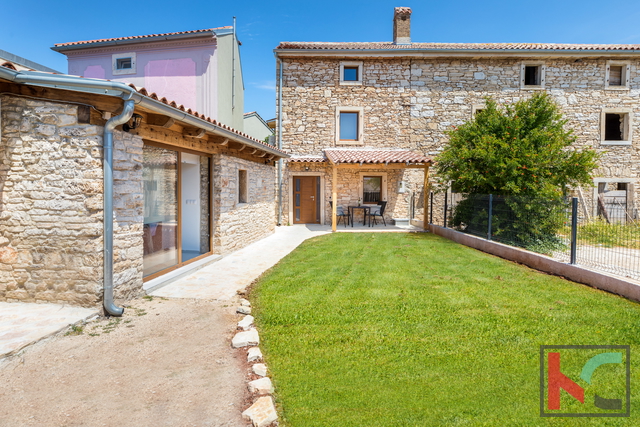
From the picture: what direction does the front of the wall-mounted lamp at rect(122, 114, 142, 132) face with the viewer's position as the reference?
facing the viewer and to the right of the viewer

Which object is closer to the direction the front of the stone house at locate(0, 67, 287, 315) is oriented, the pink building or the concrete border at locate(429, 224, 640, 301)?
the concrete border

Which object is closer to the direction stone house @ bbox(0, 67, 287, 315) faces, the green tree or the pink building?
the green tree

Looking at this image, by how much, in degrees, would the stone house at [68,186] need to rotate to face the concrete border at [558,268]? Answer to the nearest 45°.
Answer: approximately 45° to its left

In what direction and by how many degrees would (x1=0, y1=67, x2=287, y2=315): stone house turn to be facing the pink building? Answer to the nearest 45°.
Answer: approximately 135° to its left

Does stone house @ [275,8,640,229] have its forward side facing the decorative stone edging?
yes

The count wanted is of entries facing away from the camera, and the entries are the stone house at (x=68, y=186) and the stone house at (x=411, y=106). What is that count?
0

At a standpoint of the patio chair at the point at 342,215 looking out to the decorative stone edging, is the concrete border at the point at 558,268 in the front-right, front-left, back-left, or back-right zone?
front-left

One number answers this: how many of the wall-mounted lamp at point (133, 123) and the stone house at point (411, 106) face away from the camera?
0

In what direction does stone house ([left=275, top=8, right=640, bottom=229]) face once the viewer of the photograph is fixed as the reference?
facing the viewer

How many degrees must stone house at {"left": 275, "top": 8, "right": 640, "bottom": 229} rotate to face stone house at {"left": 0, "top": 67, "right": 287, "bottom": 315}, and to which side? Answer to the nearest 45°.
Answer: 0° — it already faces it

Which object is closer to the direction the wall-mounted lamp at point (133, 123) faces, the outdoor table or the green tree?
the green tree

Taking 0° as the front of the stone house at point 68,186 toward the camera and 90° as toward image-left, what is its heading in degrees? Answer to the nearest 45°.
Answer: approximately 315°

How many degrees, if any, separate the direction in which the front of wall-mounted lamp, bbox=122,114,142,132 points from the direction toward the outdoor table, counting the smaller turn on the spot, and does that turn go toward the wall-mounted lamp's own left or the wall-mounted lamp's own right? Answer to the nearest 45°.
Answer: approximately 90° to the wall-mounted lamp's own left

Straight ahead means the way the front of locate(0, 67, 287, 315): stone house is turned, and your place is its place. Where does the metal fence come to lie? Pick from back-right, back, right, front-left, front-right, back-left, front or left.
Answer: front-left
